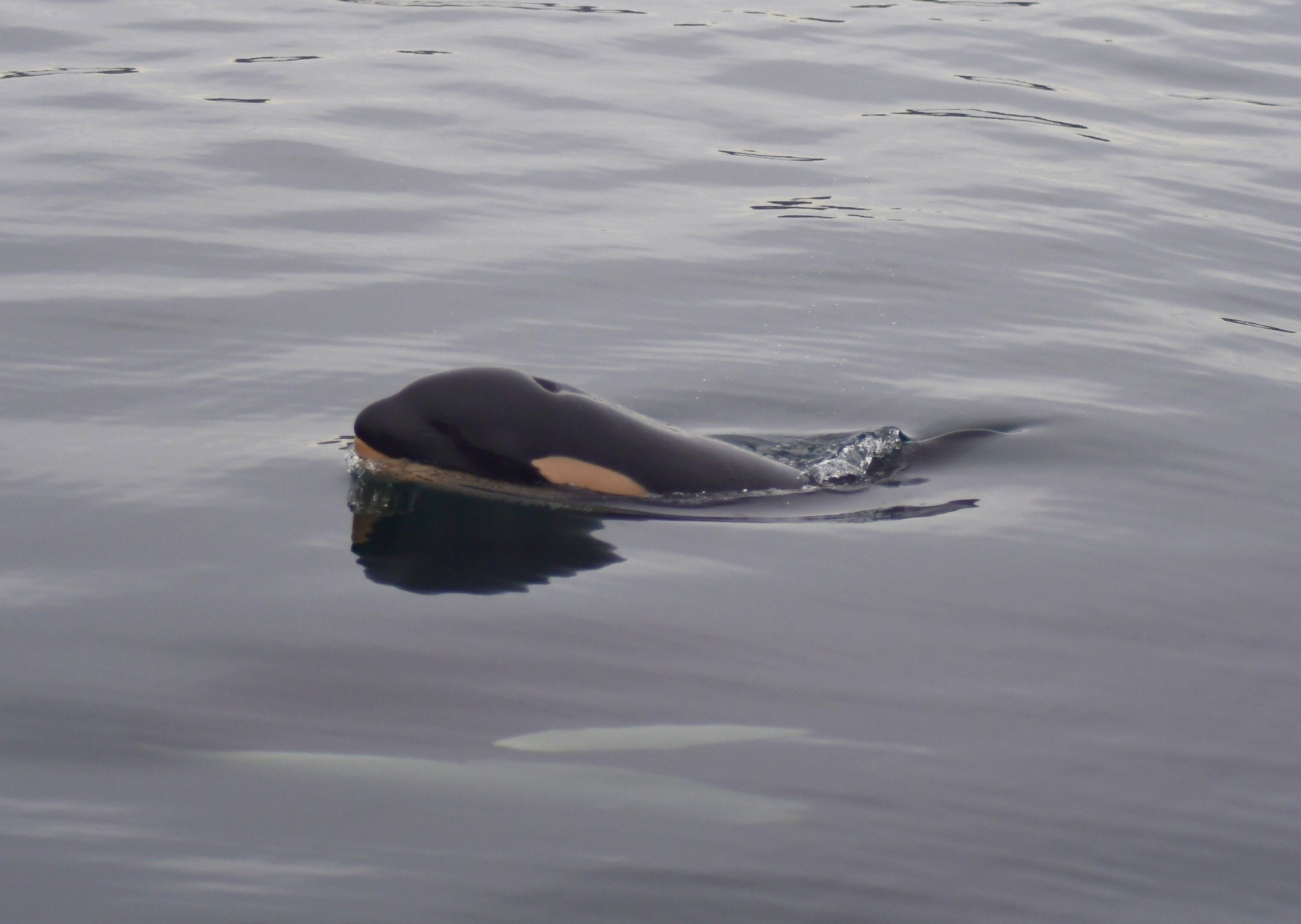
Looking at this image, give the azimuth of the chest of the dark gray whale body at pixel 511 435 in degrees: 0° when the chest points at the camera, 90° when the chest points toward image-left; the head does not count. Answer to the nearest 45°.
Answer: approximately 90°
